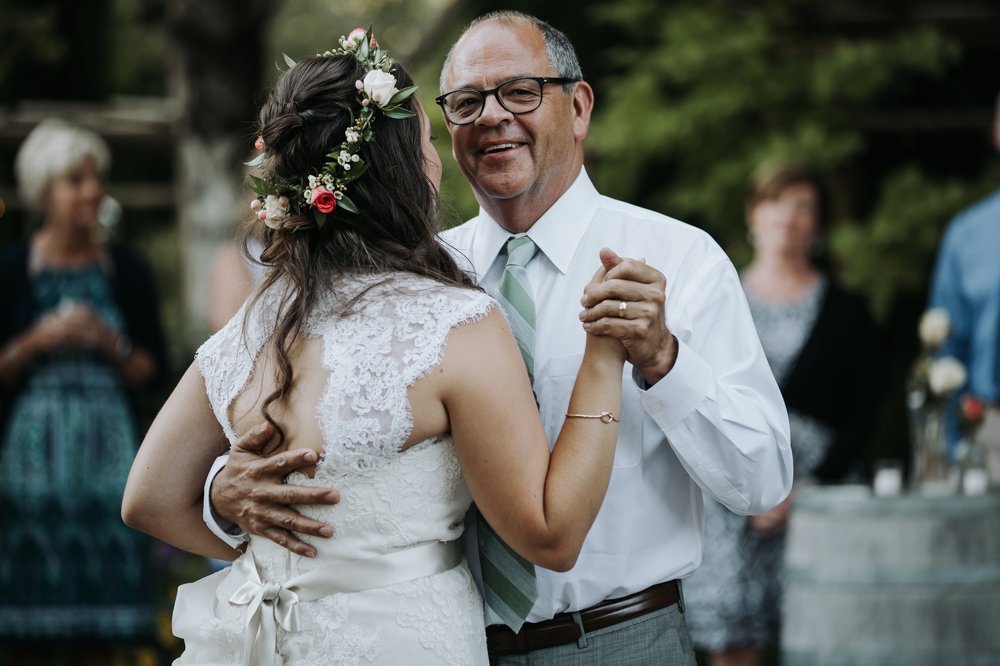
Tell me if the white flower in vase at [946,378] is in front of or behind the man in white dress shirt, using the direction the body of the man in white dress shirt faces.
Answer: behind

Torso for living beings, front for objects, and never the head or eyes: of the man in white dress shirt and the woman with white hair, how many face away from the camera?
0

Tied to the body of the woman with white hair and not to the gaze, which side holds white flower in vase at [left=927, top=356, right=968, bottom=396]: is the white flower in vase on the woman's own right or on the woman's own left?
on the woman's own left

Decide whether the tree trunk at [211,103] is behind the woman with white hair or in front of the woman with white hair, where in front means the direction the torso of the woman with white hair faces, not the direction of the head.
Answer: behind

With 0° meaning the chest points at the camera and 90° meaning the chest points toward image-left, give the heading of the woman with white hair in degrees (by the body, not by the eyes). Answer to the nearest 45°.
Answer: approximately 0°

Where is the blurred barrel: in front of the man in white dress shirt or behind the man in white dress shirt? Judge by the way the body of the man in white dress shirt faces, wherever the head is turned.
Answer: behind

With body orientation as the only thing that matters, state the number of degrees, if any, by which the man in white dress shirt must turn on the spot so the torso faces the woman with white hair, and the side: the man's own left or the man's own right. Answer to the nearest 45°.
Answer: approximately 90° to the man's own right

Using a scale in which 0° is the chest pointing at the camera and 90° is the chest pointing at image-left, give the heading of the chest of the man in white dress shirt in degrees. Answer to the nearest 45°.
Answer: approximately 45°

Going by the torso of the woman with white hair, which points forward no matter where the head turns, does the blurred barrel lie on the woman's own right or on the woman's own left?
on the woman's own left
